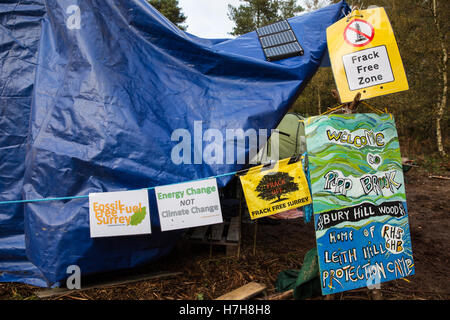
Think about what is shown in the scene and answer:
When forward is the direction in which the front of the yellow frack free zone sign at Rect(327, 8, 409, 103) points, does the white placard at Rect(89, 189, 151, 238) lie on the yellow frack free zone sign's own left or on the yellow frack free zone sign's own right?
on the yellow frack free zone sign's own right

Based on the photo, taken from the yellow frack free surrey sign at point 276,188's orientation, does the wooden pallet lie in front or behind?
behind

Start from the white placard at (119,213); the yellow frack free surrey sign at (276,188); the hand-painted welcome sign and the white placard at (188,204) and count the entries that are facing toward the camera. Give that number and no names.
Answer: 4

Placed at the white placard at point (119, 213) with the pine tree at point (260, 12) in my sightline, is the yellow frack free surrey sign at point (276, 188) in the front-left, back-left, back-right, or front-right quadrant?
front-right

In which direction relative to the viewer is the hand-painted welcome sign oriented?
toward the camera

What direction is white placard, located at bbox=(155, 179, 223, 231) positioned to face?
toward the camera

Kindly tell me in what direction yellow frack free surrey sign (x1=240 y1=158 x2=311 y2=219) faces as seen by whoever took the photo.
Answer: facing the viewer

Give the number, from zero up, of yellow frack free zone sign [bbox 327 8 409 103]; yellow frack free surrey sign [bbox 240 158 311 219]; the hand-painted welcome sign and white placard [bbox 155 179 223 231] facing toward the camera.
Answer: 4
